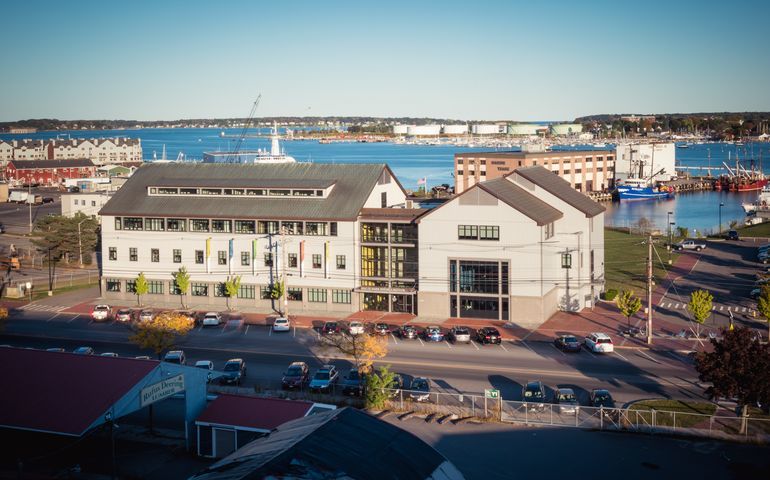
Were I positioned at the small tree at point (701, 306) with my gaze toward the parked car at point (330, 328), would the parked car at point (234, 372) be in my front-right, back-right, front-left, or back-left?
front-left

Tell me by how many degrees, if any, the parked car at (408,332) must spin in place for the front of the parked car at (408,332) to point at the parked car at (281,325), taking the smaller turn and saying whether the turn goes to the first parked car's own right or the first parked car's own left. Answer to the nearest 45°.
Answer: approximately 45° to the first parked car's own left

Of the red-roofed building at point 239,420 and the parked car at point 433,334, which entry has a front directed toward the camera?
the red-roofed building

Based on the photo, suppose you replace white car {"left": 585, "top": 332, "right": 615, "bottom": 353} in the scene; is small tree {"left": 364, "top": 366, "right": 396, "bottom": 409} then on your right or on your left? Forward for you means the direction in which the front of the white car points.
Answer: on your left

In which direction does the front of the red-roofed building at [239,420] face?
toward the camera

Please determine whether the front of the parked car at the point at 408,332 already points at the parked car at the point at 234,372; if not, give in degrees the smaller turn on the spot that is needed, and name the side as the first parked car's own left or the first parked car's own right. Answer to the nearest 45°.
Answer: approximately 90° to the first parked car's own left

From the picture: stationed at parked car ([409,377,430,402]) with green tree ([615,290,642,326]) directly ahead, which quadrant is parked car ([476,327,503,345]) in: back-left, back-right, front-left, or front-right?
front-left

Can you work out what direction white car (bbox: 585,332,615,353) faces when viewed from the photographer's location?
facing away from the viewer and to the left of the viewer

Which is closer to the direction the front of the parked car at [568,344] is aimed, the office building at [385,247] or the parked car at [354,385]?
the office building

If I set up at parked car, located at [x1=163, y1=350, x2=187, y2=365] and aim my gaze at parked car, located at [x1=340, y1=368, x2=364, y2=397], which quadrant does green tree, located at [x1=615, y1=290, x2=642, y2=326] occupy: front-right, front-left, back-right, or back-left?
front-left

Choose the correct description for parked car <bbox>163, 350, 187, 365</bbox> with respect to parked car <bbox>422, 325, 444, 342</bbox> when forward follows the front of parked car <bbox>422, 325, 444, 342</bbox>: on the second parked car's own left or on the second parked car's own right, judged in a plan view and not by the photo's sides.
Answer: on the second parked car's own left

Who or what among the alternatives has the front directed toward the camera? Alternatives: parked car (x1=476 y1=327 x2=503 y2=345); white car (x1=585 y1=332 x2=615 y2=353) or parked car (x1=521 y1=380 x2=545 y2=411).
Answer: parked car (x1=521 y1=380 x2=545 y2=411)

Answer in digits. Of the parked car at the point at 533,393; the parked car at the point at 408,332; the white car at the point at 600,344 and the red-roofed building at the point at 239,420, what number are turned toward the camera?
2
